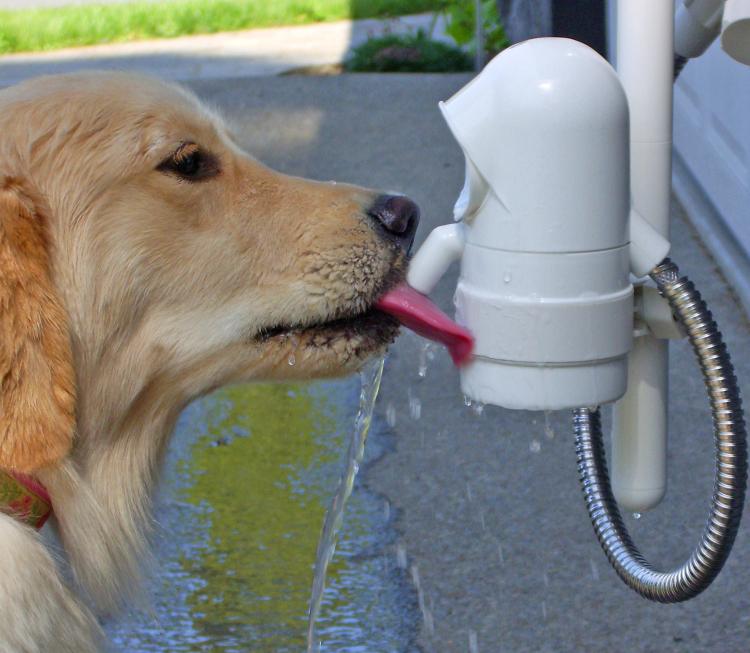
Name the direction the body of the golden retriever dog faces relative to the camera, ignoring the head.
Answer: to the viewer's right

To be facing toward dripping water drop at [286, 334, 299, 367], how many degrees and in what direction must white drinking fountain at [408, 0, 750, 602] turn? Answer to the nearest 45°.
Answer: approximately 45° to its right

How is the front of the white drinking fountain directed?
to the viewer's left

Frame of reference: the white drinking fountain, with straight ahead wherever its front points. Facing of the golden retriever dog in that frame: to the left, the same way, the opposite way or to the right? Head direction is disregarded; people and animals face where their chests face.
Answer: the opposite way

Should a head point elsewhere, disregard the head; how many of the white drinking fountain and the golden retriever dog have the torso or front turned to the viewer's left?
1

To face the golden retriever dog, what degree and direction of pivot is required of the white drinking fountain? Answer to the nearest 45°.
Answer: approximately 45° to its right

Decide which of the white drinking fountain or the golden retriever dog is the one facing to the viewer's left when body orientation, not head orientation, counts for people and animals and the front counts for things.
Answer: the white drinking fountain
